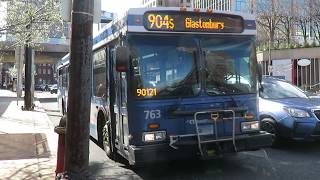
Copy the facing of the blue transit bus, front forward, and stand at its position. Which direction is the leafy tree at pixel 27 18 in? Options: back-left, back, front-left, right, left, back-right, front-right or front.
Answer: back

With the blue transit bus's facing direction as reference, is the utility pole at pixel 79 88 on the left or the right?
on its right

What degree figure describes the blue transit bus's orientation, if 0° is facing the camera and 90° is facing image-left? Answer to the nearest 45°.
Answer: approximately 315°

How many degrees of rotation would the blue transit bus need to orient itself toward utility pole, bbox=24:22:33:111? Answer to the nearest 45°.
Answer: approximately 180°
